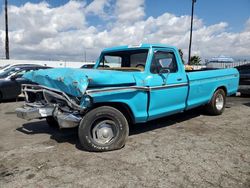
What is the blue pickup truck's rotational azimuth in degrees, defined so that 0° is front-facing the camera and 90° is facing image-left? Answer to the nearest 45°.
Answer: approximately 45°
